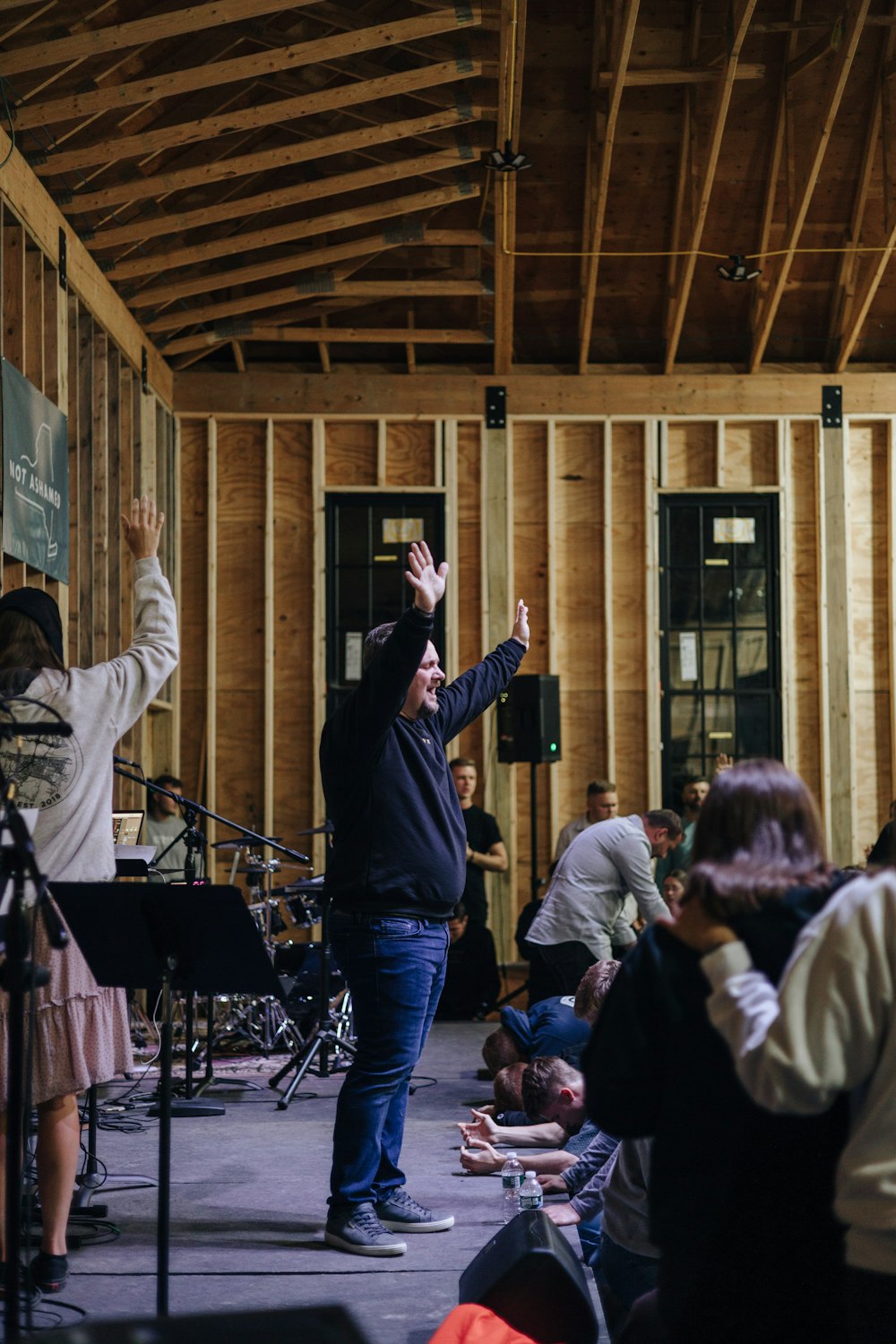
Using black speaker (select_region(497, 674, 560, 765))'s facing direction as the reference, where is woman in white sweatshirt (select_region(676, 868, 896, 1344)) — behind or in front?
in front

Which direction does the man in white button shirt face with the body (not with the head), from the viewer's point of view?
to the viewer's right

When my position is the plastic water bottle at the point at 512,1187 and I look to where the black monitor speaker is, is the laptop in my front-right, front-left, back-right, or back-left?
back-right

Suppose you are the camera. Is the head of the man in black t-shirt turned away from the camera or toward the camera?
toward the camera

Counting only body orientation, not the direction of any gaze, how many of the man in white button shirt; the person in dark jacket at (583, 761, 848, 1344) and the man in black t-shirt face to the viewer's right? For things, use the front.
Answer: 1

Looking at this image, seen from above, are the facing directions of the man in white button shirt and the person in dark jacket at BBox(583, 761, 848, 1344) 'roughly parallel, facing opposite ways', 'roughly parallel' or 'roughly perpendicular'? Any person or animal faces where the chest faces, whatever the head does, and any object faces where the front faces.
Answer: roughly perpendicular

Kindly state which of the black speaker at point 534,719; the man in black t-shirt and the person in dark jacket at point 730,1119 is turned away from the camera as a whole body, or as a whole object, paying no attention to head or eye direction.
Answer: the person in dark jacket

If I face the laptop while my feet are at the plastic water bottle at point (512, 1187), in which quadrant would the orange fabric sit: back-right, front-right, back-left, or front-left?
back-left

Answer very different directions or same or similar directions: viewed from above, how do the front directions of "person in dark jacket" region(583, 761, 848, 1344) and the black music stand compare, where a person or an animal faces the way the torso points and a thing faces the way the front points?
same or similar directions

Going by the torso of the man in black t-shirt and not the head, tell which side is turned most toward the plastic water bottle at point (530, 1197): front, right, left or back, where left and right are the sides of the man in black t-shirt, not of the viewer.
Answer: front

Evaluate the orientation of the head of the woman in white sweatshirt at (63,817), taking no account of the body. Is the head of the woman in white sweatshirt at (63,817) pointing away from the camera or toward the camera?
away from the camera

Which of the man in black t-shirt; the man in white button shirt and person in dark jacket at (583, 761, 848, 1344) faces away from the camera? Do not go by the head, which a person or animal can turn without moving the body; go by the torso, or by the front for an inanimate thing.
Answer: the person in dark jacket

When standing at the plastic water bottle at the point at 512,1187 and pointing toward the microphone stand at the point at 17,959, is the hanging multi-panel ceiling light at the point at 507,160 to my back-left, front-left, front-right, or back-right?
back-right

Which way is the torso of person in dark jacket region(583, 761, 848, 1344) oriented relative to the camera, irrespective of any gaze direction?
away from the camera

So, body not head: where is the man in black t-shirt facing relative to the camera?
toward the camera

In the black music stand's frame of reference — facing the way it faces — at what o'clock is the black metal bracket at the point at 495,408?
The black metal bracket is roughly at 11 o'clock from the black music stand.

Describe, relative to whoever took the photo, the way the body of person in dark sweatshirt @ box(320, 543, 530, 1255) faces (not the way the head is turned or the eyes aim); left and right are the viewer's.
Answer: facing to the right of the viewer

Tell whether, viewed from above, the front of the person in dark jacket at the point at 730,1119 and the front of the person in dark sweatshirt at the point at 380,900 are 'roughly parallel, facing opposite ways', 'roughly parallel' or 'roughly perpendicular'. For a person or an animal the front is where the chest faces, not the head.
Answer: roughly perpendicular
